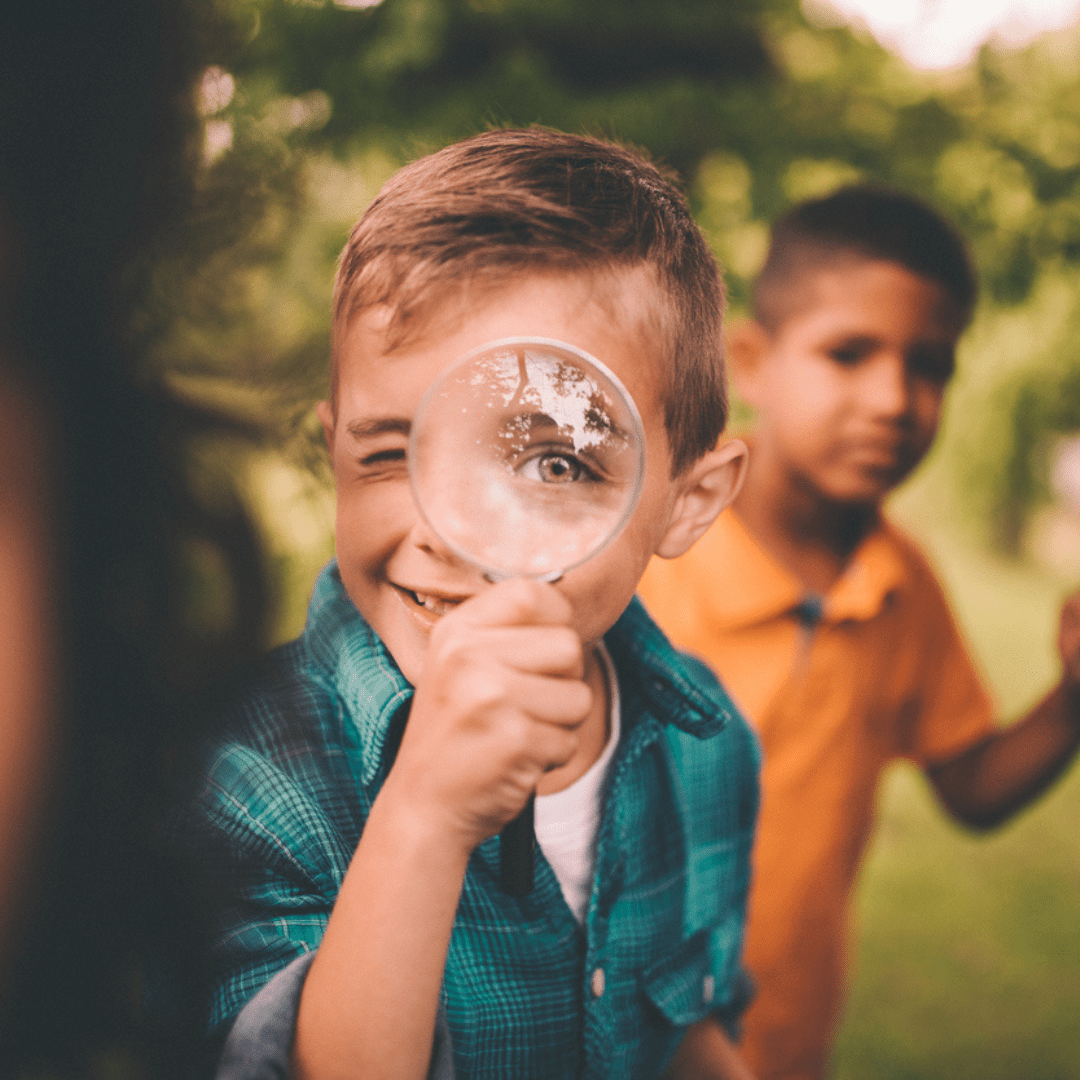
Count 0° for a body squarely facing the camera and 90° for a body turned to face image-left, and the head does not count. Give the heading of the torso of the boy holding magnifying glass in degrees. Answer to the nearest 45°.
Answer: approximately 0°

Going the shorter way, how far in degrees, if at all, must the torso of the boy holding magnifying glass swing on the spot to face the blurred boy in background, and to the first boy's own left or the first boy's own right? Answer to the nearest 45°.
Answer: approximately 135° to the first boy's own left
